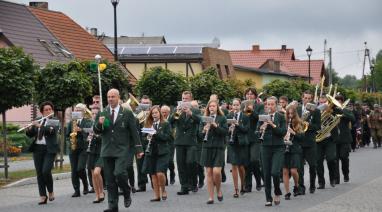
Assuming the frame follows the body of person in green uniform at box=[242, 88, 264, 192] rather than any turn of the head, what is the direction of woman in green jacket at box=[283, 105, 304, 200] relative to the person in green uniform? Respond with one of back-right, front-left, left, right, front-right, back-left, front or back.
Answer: left

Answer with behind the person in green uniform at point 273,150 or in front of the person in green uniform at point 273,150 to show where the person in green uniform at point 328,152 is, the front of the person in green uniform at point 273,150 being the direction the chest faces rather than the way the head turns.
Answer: behind

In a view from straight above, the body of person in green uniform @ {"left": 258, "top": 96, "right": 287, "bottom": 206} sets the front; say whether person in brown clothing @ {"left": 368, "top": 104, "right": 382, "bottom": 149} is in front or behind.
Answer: behind

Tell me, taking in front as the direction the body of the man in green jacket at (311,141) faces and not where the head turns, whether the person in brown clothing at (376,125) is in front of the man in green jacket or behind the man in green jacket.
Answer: behind

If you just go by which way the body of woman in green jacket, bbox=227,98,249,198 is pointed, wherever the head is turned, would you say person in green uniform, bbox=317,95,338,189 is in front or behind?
behind

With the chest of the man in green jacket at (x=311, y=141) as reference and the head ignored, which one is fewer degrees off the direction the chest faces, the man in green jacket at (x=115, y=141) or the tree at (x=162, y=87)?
the man in green jacket

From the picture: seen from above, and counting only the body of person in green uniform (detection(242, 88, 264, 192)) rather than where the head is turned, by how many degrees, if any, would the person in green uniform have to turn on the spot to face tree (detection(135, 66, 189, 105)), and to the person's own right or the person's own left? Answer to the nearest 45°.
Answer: approximately 135° to the person's own right

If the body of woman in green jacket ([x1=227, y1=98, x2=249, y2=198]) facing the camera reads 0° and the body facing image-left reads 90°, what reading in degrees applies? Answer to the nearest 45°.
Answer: approximately 45°
